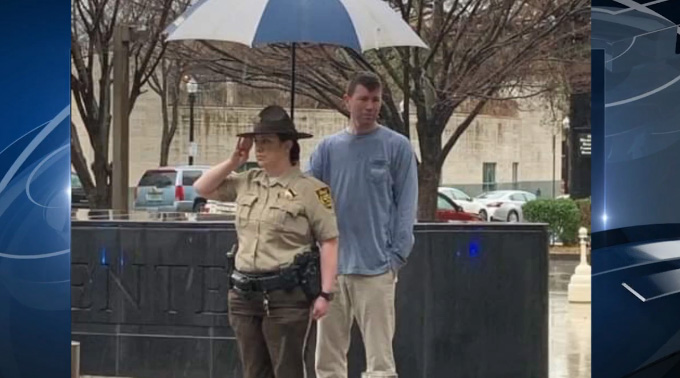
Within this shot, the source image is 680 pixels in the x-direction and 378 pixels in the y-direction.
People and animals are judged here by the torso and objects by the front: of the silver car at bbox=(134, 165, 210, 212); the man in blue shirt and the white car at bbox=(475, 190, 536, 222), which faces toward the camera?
the man in blue shirt

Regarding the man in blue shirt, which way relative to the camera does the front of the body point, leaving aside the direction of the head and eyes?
toward the camera

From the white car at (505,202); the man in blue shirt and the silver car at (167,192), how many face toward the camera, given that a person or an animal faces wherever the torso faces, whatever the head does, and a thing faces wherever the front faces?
1

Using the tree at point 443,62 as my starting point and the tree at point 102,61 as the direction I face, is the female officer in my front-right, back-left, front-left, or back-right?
front-left

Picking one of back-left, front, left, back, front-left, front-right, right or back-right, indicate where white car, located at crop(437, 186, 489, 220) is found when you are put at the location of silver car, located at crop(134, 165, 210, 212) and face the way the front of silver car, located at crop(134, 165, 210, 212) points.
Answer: front-right

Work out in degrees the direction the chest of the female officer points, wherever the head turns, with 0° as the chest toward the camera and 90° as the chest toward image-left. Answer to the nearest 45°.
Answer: approximately 45°

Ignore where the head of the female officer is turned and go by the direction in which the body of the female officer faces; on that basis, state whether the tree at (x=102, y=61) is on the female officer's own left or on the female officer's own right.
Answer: on the female officer's own right

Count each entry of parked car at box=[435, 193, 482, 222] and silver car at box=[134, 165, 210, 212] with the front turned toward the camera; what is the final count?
0

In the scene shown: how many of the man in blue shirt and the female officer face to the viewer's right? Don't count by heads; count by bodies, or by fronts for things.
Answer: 0

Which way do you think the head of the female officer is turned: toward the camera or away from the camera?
toward the camera

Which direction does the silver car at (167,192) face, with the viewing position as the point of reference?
facing away from the viewer and to the right of the viewer
